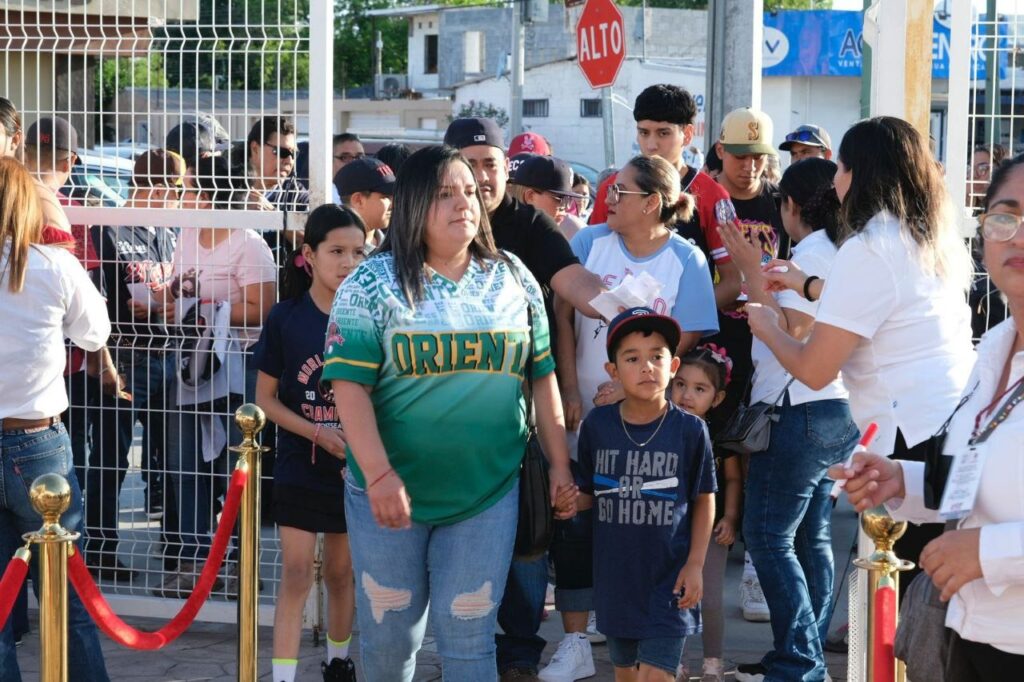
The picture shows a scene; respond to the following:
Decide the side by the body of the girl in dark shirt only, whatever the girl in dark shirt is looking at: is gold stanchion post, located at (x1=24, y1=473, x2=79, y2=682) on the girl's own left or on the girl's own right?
on the girl's own right

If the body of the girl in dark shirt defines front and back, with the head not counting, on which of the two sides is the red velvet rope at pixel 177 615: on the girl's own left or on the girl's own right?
on the girl's own right

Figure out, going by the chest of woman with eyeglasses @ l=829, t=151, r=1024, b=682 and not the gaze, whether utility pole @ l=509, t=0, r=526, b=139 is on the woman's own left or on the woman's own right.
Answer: on the woman's own right

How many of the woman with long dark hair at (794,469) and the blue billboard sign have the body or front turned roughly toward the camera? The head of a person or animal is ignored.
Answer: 1

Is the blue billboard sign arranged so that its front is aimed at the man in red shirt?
yes

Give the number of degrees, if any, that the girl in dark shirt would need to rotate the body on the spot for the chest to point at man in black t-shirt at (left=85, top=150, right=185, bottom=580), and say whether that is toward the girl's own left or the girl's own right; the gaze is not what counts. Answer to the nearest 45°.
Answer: approximately 180°

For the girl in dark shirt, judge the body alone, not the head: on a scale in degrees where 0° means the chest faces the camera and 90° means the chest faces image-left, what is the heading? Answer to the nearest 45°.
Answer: approximately 315°

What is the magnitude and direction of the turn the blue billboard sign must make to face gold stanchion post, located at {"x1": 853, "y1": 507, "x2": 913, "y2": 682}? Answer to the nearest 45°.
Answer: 0° — it already faces it

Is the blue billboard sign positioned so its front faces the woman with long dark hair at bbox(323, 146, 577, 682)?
yes

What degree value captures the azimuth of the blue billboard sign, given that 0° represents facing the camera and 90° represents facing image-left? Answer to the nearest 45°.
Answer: approximately 0°
